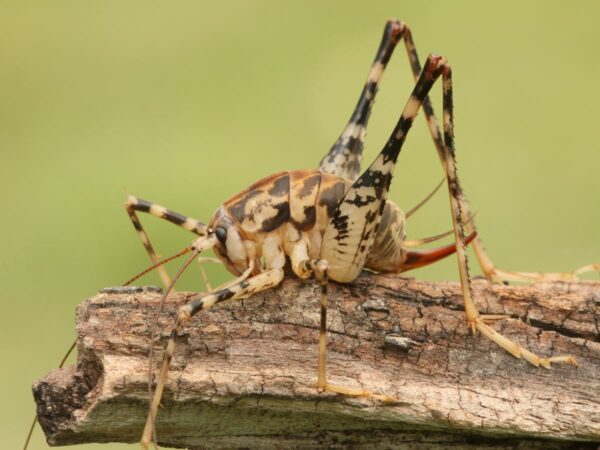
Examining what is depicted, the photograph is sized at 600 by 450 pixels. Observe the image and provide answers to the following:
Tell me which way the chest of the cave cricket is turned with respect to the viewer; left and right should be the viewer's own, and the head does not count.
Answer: facing to the left of the viewer

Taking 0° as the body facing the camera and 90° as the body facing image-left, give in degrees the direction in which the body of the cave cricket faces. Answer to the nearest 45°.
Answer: approximately 90°
